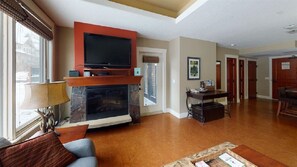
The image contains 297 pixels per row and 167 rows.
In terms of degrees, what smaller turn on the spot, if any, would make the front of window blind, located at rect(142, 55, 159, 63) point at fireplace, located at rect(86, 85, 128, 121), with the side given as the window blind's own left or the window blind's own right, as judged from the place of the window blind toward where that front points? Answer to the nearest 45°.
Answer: approximately 45° to the window blind's own right

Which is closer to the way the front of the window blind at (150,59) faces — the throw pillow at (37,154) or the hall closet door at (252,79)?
the throw pillow

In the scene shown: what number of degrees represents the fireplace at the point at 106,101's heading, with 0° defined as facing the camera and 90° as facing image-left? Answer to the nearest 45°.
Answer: approximately 315°

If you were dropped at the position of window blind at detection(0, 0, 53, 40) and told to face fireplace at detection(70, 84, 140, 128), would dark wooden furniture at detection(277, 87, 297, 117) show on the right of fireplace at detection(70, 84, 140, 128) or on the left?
right

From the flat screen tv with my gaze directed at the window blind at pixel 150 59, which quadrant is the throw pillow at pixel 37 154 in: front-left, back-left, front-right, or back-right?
back-right

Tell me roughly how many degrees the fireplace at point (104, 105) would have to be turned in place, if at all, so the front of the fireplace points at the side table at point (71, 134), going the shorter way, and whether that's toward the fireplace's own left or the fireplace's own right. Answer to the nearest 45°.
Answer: approximately 45° to the fireplace's own right
